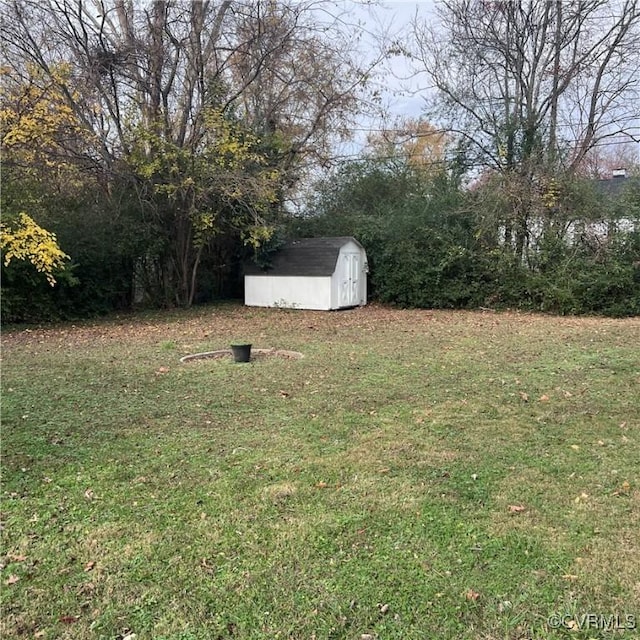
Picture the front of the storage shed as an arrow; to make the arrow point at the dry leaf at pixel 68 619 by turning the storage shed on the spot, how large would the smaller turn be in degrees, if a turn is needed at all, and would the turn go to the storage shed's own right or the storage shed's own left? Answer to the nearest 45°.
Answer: approximately 45° to the storage shed's own right

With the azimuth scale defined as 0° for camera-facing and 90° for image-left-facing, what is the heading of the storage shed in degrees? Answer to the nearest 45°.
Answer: approximately 315°

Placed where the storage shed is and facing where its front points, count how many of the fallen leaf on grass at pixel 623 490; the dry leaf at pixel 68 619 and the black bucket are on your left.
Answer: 0

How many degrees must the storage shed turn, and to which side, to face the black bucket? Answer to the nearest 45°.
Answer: approximately 45° to its right

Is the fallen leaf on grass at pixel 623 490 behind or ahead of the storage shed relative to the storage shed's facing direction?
ahead
